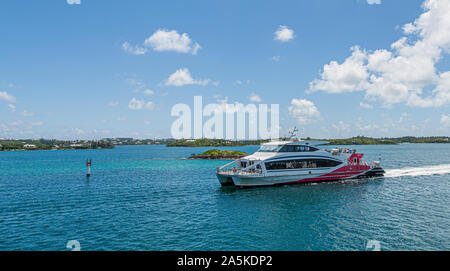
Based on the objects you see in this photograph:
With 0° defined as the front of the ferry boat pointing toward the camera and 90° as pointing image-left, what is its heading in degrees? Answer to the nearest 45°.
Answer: approximately 45°
